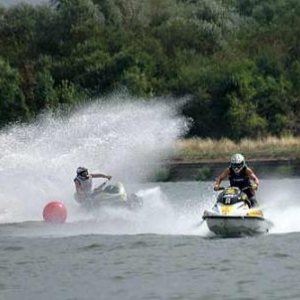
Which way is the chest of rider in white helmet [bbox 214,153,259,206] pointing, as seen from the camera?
toward the camera

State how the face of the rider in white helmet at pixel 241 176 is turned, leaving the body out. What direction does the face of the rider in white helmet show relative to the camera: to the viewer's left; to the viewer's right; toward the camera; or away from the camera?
toward the camera

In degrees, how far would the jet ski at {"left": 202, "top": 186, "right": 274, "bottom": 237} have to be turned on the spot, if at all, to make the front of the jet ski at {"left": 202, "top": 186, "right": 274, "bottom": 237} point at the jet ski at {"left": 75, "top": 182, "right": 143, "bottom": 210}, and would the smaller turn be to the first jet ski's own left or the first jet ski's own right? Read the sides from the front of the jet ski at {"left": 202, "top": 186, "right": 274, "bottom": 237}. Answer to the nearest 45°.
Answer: approximately 90° to the first jet ski's own right

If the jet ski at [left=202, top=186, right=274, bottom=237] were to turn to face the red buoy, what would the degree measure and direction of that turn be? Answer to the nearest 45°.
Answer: approximately 90° to its right

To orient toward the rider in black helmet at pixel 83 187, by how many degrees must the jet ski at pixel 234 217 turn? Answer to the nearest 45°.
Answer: approximately 90° to its right

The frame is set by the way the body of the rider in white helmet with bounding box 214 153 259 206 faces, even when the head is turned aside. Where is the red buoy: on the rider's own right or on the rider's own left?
on the rider's own right

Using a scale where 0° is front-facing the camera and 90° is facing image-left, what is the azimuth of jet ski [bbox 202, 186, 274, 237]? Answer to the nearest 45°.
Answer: approximately 45°
